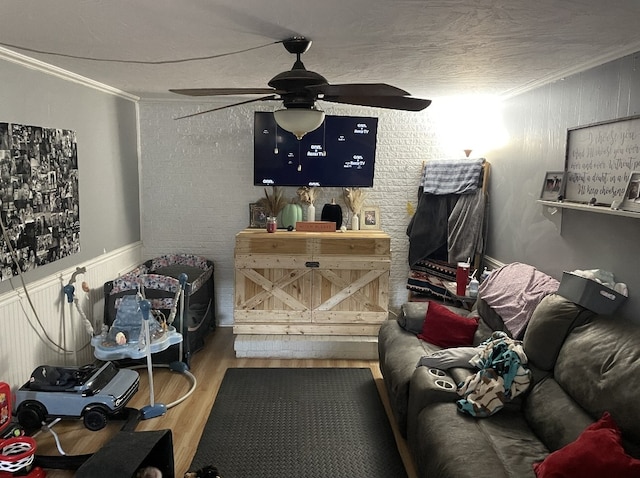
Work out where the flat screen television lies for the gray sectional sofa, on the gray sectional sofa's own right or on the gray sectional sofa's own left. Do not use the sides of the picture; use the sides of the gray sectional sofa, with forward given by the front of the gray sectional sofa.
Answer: on the gray sectional sofa's own right

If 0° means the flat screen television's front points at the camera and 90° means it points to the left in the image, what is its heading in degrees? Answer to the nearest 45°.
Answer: approximately 0°

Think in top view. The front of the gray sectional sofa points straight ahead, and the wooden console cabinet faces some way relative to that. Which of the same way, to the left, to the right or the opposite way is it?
to the left

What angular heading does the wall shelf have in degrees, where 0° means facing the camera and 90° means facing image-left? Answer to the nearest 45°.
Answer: approximately 45°

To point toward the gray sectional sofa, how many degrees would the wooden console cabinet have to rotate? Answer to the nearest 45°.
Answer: approximately 45° to its left

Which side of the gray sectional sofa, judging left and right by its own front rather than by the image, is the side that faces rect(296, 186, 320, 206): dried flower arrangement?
right
